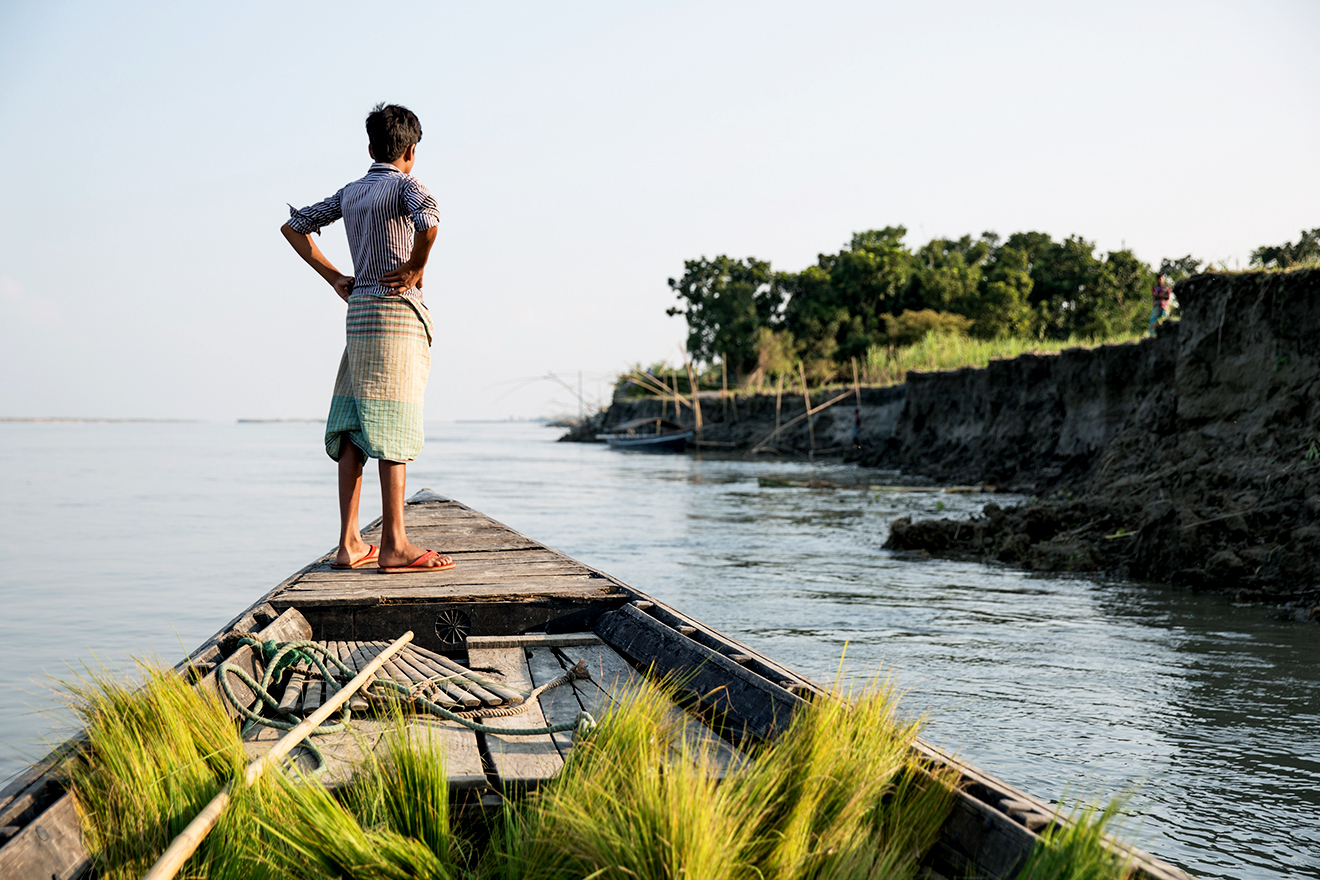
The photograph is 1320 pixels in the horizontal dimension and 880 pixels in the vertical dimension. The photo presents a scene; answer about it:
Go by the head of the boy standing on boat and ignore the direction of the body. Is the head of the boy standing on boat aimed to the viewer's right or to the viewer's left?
to the viewer's right

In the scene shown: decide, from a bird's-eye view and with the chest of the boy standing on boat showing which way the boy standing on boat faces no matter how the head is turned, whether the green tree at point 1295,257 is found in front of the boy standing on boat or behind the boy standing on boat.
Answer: in front

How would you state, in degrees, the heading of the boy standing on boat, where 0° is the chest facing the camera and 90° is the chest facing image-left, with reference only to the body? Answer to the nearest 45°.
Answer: approximately 225°

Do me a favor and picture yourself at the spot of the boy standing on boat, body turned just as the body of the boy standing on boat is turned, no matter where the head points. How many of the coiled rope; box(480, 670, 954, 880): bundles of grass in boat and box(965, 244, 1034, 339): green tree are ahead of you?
1

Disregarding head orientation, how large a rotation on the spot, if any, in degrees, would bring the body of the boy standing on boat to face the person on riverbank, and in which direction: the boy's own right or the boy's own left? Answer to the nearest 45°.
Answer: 0° — they already face them

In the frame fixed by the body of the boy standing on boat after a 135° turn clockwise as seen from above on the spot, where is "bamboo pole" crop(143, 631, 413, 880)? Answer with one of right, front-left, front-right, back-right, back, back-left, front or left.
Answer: front

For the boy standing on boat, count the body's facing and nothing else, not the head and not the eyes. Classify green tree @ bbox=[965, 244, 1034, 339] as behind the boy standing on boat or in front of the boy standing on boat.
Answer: in front

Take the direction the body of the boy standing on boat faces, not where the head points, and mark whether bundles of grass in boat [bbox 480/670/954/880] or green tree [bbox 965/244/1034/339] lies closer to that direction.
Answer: the green tree

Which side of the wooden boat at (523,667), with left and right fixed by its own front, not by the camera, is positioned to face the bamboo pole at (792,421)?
front

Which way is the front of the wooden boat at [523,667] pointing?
away from the camera

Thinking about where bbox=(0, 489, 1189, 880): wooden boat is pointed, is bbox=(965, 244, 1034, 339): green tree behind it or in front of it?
in front
